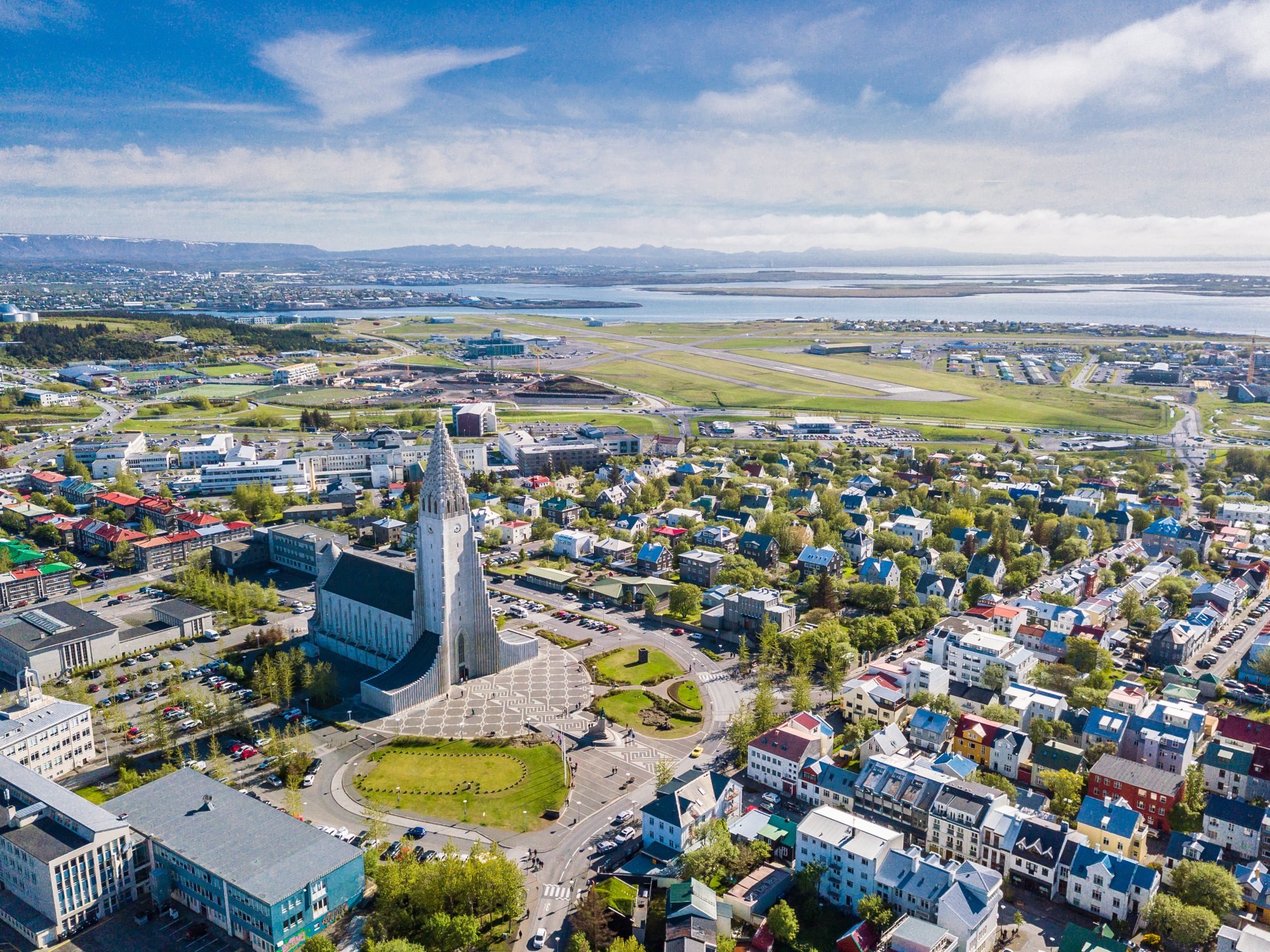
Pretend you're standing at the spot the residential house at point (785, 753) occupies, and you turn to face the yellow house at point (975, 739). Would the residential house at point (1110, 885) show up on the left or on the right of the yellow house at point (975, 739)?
right

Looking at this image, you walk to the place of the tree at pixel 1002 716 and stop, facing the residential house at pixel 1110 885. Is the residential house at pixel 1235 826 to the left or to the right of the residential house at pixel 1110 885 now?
left

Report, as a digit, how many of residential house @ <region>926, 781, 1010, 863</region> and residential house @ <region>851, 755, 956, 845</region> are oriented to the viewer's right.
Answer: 0

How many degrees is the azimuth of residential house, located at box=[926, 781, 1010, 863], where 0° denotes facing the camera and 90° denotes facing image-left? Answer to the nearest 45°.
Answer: approximately 45°
